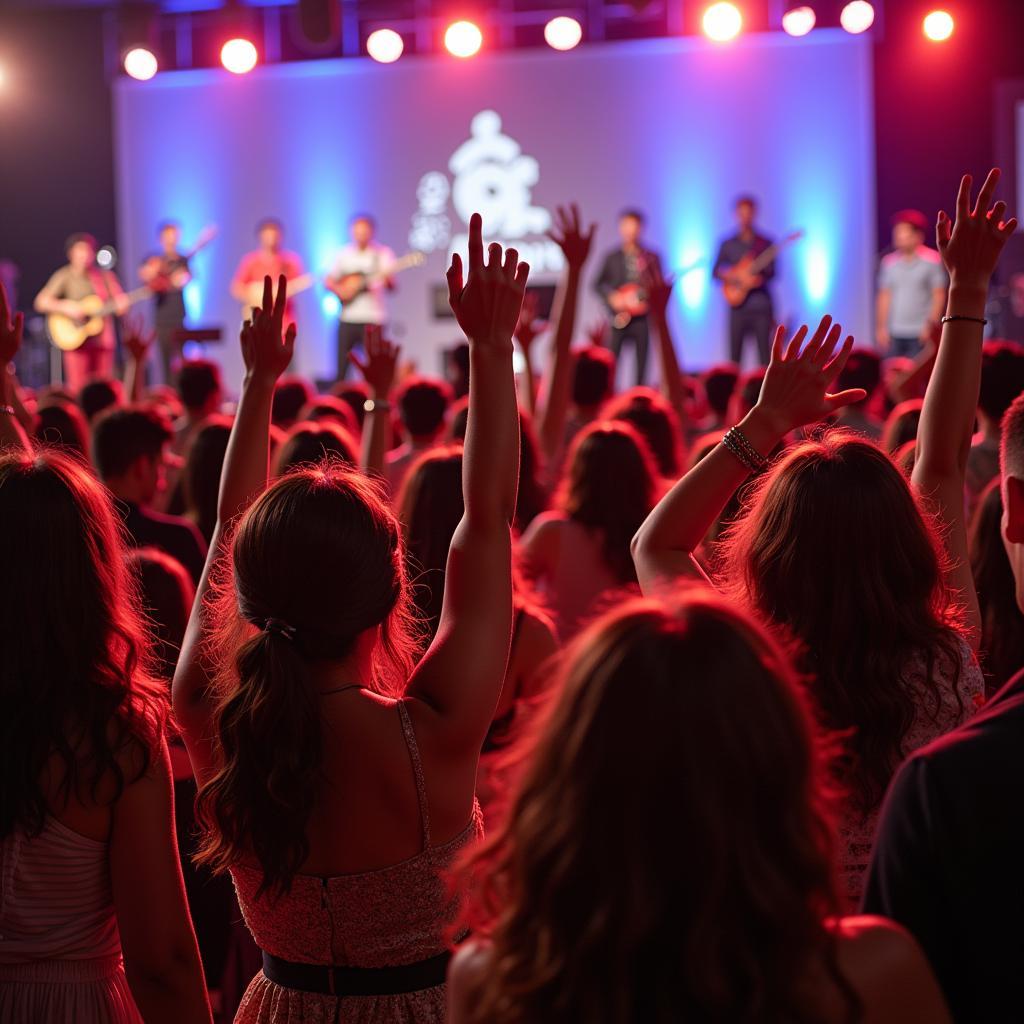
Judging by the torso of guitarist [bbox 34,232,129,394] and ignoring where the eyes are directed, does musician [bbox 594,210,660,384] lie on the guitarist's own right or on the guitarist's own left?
on the guitarist's own left

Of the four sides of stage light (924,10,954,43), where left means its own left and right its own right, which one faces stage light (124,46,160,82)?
right

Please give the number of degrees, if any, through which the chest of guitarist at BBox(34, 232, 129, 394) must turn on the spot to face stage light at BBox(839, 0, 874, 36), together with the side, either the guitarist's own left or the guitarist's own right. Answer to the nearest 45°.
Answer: approximately 45° to the guitarist's own left

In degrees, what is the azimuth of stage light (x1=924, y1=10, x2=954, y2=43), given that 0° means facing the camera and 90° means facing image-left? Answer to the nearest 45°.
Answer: approximately 0°
